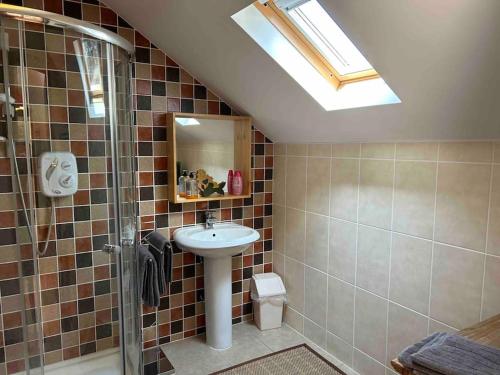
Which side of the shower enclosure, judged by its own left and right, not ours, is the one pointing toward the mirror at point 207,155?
left

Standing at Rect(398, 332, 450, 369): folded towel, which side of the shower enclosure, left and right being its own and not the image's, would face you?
front

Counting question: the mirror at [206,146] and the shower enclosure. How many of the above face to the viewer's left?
0

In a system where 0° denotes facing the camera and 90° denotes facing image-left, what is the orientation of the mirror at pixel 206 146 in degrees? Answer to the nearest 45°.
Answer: approximately 0°

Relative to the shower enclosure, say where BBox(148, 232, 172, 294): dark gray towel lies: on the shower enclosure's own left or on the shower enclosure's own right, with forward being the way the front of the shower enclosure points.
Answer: on the shower enclosure's own left

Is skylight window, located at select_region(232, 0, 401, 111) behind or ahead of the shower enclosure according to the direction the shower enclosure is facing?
ahead

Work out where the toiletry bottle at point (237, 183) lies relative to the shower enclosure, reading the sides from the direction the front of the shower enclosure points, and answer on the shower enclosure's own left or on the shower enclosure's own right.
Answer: on the shower enclosure's own left

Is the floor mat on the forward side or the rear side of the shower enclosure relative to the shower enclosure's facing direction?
on the forward side

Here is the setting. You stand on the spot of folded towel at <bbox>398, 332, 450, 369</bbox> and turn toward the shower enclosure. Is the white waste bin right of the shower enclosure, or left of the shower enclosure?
right
